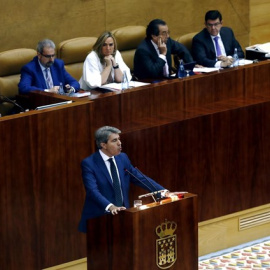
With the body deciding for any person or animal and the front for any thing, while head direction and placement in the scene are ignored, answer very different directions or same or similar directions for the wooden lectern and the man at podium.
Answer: same or similar directions

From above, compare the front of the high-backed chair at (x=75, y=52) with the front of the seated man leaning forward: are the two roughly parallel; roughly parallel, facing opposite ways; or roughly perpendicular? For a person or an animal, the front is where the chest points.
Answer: roughly parallel

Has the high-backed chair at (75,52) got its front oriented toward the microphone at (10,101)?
no

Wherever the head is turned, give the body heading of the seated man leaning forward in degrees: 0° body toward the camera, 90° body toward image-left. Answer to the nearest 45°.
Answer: approximately 315°

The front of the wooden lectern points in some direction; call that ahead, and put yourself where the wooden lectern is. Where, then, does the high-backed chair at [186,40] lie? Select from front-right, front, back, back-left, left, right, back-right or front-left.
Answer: back-left

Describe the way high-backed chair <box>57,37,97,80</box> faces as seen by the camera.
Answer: facing the viewer and to the right of the viewer

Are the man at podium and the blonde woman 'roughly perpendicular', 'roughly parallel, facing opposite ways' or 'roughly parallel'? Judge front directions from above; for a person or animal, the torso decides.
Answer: roughly parallel

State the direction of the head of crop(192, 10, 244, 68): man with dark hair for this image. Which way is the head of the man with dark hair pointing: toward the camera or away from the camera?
toward the camera

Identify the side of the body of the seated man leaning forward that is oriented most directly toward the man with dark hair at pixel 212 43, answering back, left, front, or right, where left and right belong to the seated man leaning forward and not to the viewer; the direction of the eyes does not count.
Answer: left

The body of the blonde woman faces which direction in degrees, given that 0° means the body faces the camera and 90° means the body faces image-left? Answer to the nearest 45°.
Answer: approximately 315°

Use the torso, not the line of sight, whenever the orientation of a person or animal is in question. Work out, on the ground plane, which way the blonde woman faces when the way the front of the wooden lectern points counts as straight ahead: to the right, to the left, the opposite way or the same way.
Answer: the same way

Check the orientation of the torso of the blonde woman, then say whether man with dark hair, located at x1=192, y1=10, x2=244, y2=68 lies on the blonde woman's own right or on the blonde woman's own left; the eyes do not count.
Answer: on the blonde woman's own left

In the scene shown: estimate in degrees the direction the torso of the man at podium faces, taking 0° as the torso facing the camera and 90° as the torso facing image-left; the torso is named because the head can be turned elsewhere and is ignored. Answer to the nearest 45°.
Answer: approximately 315°

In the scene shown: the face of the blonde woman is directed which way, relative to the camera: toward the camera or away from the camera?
toward the camera

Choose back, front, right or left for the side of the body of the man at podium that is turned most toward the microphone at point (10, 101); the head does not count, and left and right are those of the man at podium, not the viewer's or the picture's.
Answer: back
